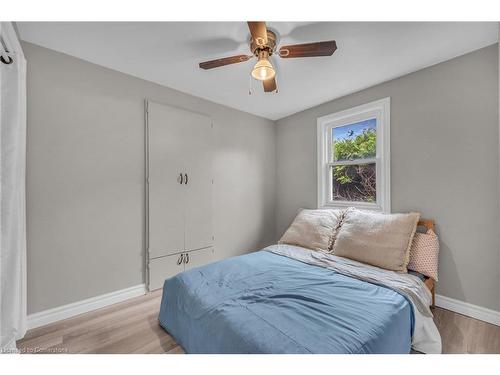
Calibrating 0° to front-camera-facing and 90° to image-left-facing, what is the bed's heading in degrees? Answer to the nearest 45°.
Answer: approximately 45°

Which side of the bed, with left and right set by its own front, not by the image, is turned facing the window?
back
